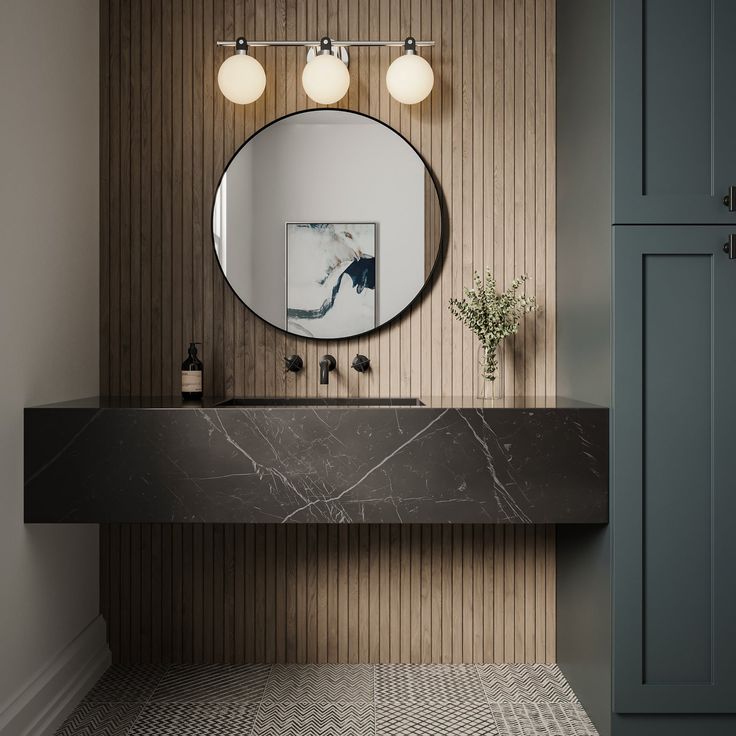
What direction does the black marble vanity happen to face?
toward the camera

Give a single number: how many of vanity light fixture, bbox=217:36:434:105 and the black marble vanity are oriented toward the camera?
2

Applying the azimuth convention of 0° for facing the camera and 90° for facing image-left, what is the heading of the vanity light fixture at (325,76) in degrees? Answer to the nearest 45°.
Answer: approximately 0°

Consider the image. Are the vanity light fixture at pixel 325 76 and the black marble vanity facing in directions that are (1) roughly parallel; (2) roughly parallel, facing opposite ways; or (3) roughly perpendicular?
roughly parallel
